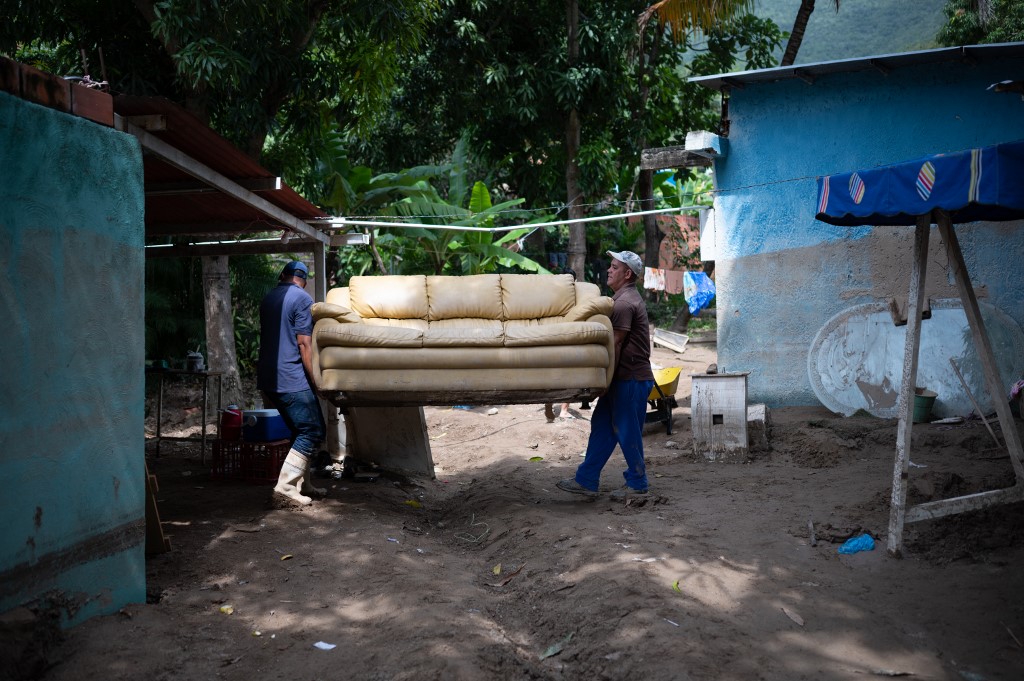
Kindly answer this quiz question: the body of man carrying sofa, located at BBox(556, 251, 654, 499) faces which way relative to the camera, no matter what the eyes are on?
to the viewer's left

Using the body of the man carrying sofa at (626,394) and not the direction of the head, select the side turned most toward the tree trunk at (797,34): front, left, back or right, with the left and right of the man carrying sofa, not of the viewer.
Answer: right

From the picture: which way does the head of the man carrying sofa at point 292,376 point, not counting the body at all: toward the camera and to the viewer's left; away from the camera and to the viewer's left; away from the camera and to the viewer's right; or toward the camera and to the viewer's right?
away from the camera and to the viewer's right

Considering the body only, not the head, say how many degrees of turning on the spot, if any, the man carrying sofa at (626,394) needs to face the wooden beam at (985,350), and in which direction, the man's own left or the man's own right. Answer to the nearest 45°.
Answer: approximately 135° to the man's own left

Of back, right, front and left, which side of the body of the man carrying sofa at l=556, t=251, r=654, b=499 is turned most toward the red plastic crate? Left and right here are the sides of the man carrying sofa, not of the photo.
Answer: front

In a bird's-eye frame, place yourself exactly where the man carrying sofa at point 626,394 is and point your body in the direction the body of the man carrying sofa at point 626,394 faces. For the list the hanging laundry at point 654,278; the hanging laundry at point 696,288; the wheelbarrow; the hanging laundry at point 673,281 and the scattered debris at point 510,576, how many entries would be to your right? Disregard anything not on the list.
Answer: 4

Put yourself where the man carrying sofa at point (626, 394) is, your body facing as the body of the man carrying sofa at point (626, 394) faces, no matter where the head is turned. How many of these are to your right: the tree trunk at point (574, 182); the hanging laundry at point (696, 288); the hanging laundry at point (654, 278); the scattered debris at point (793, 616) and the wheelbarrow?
4

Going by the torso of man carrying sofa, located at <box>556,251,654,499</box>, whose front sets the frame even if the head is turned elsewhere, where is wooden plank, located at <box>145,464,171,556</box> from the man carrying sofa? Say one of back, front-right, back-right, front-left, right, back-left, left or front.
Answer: front-left

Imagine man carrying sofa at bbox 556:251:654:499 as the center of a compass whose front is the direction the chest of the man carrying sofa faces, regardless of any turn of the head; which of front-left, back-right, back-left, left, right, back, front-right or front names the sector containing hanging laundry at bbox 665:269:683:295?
right

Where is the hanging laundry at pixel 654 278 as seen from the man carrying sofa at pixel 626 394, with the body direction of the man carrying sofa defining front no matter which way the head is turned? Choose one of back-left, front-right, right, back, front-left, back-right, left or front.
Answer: right

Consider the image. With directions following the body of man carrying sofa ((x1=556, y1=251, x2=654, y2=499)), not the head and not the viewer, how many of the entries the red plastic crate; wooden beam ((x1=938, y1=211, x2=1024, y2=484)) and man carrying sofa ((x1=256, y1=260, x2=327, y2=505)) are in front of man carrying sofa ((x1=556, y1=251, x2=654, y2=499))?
2

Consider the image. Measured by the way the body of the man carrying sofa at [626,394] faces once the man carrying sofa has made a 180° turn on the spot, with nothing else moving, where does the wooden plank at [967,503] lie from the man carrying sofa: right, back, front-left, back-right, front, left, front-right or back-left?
front-right

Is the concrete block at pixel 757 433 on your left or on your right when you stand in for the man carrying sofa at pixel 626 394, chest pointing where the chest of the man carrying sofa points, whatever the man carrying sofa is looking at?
on your right

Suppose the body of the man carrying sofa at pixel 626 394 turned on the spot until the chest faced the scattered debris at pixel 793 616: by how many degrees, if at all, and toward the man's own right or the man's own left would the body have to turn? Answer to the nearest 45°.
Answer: approximately 90° to the man's own left

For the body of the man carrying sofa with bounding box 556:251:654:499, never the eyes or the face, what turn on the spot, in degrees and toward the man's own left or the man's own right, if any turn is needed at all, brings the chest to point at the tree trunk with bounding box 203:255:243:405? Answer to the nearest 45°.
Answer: approximately 45° to the man's own right

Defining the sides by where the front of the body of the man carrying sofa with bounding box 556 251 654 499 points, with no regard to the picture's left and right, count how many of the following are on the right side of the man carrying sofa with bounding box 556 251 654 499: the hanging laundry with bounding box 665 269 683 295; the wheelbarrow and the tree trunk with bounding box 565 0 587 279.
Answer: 3

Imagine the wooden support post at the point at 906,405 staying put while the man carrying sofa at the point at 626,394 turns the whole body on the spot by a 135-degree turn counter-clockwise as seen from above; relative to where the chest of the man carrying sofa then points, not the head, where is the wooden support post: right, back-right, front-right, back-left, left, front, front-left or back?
front

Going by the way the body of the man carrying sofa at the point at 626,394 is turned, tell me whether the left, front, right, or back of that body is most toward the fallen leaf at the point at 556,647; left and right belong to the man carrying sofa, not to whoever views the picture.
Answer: left

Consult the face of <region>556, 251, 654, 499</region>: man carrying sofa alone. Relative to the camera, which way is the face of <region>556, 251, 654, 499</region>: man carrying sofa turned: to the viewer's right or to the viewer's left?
to the viewer's left

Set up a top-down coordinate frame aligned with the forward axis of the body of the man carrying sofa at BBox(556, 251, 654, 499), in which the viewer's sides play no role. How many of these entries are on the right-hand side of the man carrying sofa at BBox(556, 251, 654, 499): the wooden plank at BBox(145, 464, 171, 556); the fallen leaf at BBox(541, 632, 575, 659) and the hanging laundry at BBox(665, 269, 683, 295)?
1
